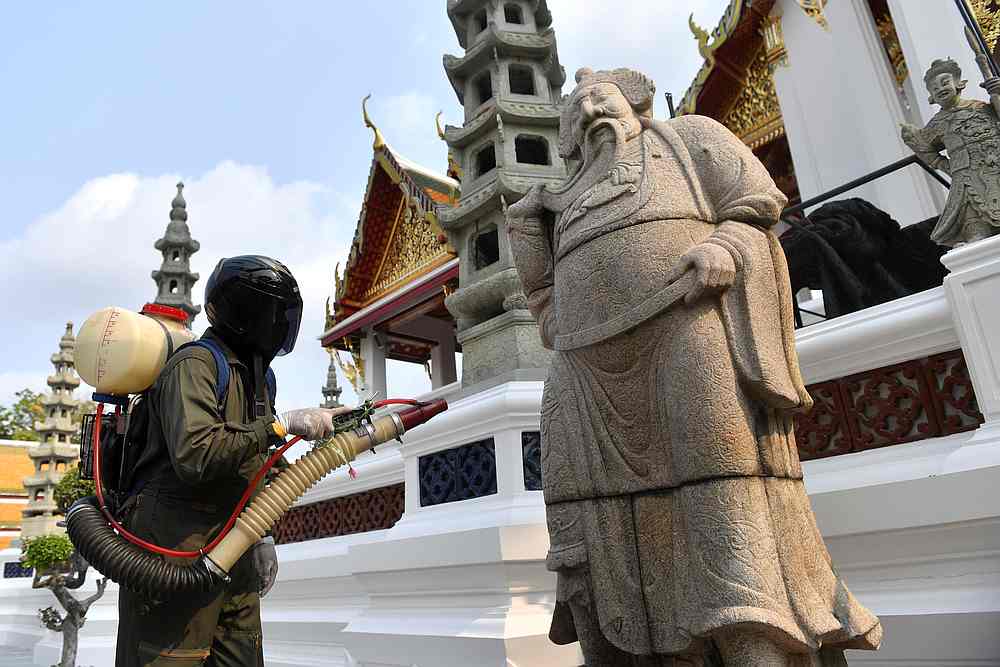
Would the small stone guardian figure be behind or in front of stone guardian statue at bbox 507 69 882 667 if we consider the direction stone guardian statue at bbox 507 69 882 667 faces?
behind

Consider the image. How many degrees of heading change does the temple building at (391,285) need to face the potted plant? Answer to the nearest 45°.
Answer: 0° — it already faces it

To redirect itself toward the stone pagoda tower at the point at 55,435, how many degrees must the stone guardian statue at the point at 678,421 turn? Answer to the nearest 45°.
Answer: approximately 90° to its right

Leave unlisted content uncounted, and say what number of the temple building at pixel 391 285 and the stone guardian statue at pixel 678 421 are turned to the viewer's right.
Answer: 0

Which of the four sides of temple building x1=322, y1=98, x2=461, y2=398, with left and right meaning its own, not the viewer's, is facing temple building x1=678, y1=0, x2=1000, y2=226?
left

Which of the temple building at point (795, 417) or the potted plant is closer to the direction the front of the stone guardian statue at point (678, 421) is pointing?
the potted plant

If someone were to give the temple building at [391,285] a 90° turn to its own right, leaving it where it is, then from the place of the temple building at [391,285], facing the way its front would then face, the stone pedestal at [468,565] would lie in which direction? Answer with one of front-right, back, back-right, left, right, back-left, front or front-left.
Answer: back-left

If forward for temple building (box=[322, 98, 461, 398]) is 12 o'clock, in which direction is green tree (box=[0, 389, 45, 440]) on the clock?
The green tree is roughly at 3 o'clock from the temple building.

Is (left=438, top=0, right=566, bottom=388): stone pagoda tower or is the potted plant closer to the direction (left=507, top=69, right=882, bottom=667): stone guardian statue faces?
the potted plant

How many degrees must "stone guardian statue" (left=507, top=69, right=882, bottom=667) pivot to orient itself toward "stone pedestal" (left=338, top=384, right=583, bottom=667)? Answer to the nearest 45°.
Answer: approximately 90° to its right

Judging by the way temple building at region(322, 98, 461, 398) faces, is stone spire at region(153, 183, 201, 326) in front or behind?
in front

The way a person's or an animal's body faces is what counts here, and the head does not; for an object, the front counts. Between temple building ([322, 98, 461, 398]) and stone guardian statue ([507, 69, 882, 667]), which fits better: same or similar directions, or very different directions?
same or similar directions

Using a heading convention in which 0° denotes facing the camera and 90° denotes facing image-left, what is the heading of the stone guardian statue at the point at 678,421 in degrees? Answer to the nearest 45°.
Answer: approximately 45°

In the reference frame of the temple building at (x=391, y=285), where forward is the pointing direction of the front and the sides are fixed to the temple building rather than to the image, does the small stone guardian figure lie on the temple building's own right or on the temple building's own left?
on the temple building's own left

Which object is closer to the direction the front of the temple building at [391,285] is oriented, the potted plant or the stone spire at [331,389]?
the potted plant

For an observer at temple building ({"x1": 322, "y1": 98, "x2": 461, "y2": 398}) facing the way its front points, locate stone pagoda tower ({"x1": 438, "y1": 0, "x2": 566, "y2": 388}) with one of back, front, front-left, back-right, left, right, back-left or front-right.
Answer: front-left
